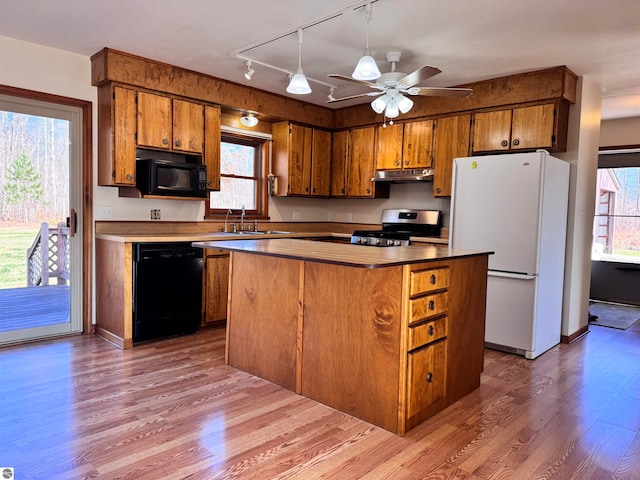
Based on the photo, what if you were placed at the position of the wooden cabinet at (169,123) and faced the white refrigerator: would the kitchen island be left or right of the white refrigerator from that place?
right

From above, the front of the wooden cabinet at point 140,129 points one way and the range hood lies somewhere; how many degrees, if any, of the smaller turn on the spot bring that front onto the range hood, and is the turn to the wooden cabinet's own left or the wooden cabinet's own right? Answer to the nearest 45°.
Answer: approximately 45° to the wooden cabinet's own left

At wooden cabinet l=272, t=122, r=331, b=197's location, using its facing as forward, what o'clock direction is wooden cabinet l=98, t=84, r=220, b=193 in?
wooden cabinet l=98, t=84, r=220, b=193 is roughly at 3 o'clock from wooden cabinet l=272, t=122, r=331, b=197.

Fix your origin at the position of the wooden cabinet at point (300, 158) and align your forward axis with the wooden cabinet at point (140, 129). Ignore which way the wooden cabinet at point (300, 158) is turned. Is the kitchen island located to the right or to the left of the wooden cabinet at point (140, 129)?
left

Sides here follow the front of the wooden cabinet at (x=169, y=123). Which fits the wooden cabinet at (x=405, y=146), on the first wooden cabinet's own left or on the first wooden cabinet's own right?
on the first wooden cabinet's own left

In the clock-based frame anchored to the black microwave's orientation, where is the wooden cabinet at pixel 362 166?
The wooden cabinet is roughly at 10 o'clock from the black microwave.

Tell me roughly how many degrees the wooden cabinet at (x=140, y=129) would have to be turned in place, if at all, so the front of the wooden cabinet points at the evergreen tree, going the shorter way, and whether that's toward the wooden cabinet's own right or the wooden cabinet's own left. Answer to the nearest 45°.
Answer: approximately 135° to the wooden cabinet's own right
